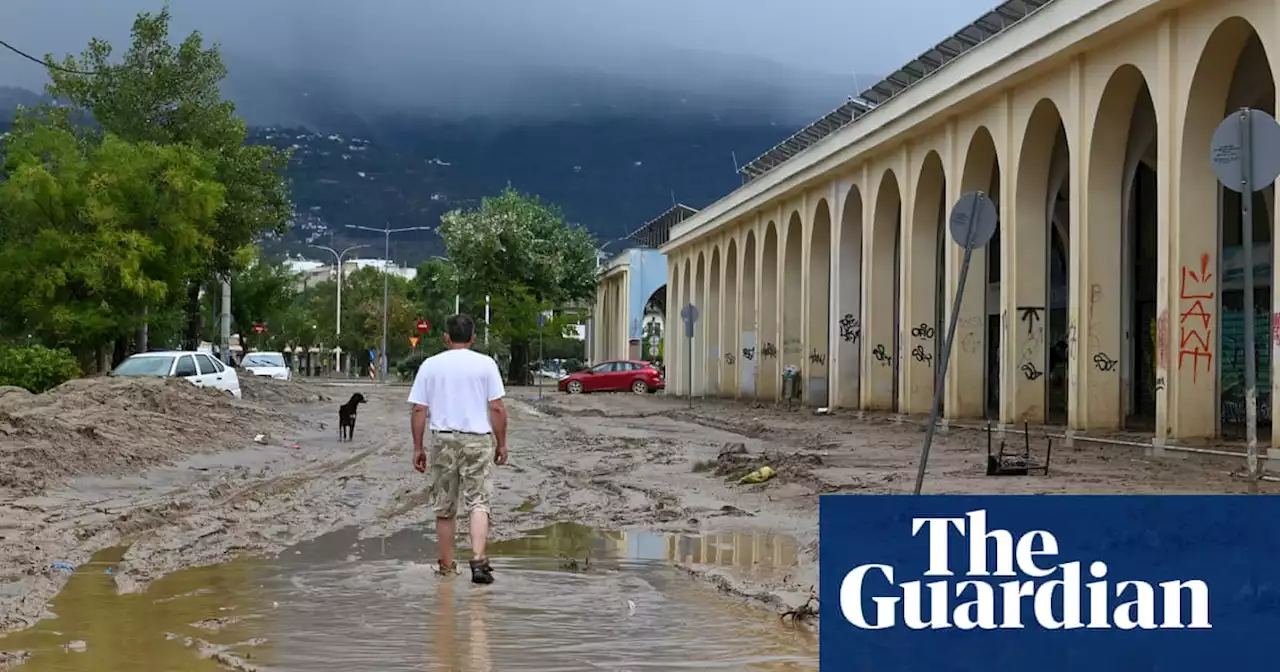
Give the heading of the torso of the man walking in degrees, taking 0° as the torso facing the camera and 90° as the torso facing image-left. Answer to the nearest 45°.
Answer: approximately 180°

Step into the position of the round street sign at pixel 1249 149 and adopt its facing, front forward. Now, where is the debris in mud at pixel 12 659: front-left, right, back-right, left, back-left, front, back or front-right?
back-left

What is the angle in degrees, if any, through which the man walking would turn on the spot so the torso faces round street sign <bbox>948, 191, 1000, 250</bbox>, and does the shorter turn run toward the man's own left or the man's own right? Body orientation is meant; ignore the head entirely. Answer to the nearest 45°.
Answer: approximately 90° to the man's own right

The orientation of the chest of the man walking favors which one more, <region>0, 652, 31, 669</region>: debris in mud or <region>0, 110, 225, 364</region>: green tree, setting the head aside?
the green tree

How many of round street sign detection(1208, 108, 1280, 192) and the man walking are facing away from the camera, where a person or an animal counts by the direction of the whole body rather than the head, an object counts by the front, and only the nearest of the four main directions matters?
2

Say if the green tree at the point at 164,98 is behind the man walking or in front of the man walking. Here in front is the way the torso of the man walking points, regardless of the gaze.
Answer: in front

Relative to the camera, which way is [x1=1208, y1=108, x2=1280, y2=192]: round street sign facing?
away from the camera

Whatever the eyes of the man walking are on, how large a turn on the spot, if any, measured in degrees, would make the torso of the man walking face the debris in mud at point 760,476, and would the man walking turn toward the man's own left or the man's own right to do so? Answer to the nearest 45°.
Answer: approximately 45° to the man's own right

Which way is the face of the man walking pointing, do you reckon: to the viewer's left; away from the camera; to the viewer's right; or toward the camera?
away from the camera
